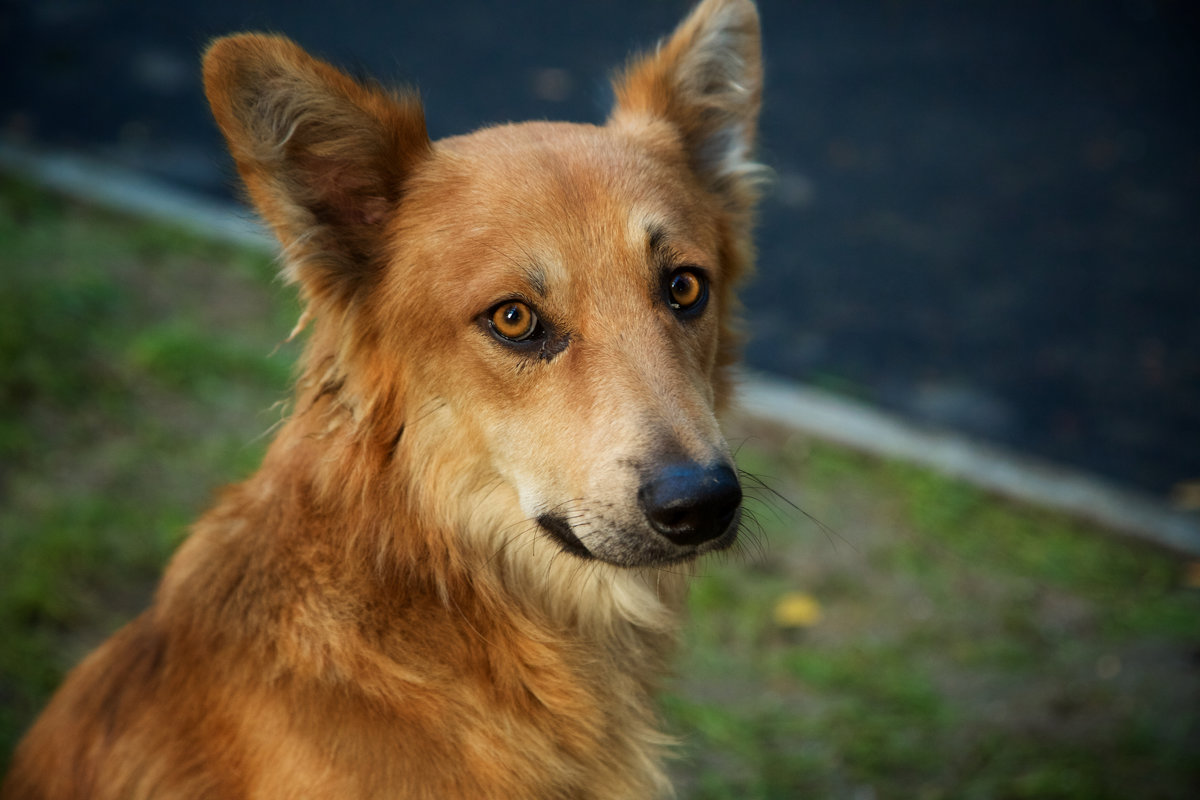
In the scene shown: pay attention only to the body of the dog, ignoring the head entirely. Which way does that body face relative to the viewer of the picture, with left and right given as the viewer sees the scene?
facing the viewer and to the right of the viewer

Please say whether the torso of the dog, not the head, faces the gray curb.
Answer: no

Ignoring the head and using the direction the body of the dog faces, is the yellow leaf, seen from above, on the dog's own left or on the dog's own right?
on the dog's own left
